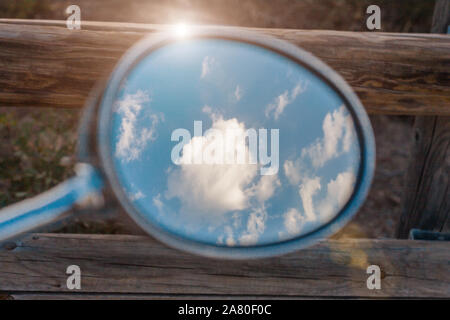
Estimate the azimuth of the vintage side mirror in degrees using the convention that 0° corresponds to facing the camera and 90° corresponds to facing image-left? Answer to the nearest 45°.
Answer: approximately 0°

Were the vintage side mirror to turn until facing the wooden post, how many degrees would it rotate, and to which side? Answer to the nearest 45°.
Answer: approximately 135° to its left
